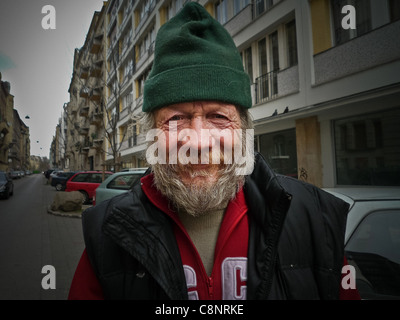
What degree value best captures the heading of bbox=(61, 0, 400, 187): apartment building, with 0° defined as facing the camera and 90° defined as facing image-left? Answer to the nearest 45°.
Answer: approximately 45°

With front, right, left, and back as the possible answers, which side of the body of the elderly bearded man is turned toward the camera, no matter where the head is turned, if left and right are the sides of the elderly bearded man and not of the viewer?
front

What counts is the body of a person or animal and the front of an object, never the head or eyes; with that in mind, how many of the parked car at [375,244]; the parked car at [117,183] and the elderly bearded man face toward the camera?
1

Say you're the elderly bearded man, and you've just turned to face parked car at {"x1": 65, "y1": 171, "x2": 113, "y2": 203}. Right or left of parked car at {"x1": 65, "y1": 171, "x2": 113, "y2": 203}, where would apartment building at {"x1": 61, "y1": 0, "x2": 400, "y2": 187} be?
right

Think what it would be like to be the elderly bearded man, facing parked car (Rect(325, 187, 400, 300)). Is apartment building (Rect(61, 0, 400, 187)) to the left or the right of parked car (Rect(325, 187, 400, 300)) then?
left
